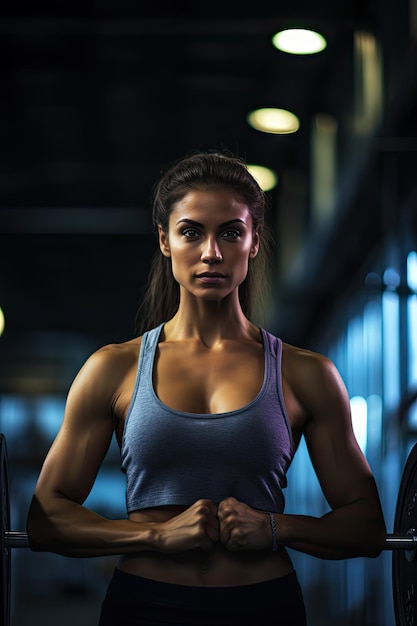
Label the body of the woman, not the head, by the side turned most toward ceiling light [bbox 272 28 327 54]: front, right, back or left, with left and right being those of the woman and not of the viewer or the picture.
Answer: back

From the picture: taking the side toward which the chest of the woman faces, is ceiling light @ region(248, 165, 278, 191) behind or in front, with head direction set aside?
behind

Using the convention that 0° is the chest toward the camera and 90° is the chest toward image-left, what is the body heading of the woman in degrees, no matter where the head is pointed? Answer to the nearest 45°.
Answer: approximately 0°

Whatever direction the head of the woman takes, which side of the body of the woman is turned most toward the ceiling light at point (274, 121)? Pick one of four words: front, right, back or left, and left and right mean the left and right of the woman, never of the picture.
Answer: back
